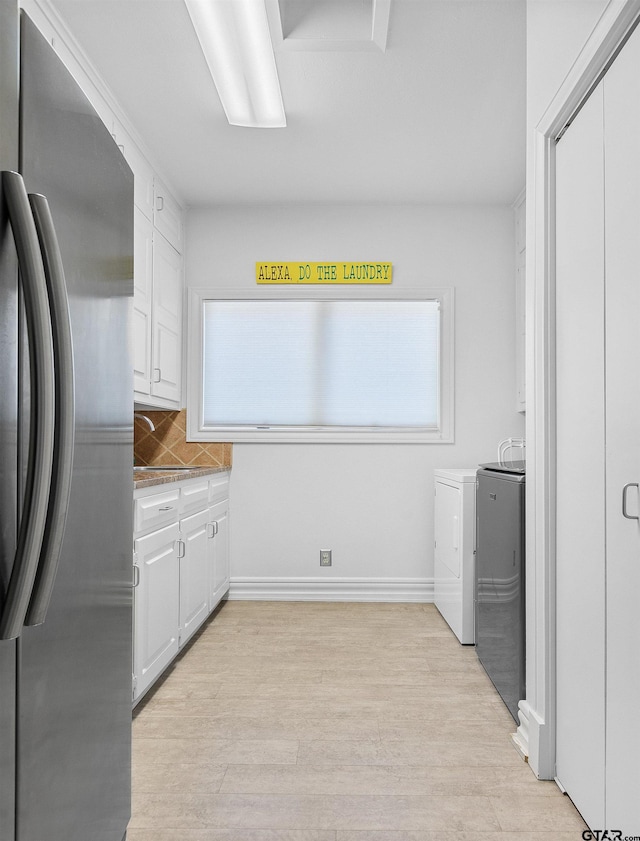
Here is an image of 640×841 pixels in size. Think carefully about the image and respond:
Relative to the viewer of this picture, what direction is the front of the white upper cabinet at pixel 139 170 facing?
facing to the right of the viewer

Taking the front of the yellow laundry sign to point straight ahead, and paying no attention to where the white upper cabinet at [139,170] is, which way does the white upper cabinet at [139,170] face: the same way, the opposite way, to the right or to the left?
to the left

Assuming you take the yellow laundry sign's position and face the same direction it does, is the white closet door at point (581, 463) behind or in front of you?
in front

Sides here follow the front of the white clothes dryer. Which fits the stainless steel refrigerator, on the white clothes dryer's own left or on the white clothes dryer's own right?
on the white clothes dryer's own left

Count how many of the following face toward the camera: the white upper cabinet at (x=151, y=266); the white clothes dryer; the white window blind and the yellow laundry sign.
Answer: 2

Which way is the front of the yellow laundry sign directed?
toward the camera

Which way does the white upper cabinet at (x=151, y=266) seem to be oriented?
to the viewer's right

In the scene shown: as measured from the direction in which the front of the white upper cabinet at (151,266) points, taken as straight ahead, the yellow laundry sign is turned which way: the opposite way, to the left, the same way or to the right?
to the right

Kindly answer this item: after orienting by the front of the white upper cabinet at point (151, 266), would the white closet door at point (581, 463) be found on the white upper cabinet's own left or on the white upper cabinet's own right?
on the white upper cabinet's own right

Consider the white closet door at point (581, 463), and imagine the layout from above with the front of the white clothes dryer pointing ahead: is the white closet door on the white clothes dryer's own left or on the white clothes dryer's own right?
on the white clothes dryer's own left

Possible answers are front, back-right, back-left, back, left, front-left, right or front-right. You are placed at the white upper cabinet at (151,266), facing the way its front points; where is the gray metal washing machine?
front-right

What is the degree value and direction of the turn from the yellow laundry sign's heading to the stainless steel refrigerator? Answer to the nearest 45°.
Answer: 0° — it already faces it

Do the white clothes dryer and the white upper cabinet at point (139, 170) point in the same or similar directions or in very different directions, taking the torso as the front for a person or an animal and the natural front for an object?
very different directions

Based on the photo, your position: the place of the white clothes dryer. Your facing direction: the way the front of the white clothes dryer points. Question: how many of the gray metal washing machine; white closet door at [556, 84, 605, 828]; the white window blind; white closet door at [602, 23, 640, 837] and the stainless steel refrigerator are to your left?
4

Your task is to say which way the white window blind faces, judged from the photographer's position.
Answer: facing the viewer
